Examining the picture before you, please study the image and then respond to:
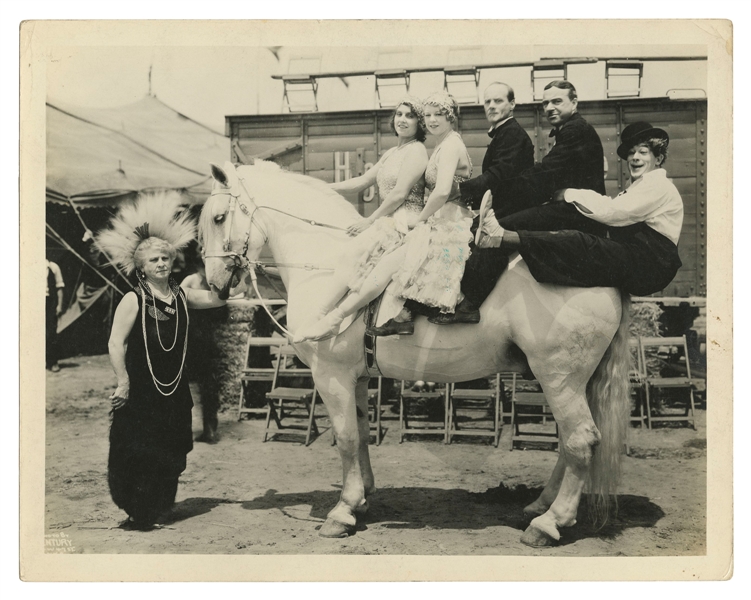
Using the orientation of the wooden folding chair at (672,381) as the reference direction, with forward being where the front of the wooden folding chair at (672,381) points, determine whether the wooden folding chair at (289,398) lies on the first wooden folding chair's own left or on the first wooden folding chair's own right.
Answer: on the first wooden folding chair's own right

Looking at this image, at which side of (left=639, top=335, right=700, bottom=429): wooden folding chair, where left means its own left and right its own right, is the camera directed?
front

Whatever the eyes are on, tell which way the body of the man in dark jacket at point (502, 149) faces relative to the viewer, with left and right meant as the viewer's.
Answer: facing to the left of the viewer

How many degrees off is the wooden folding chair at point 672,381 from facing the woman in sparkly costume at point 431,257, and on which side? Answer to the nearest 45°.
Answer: approximately 45° to its right

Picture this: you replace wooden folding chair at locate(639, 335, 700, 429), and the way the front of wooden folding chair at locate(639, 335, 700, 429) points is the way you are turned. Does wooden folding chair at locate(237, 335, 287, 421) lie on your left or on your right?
on your right
